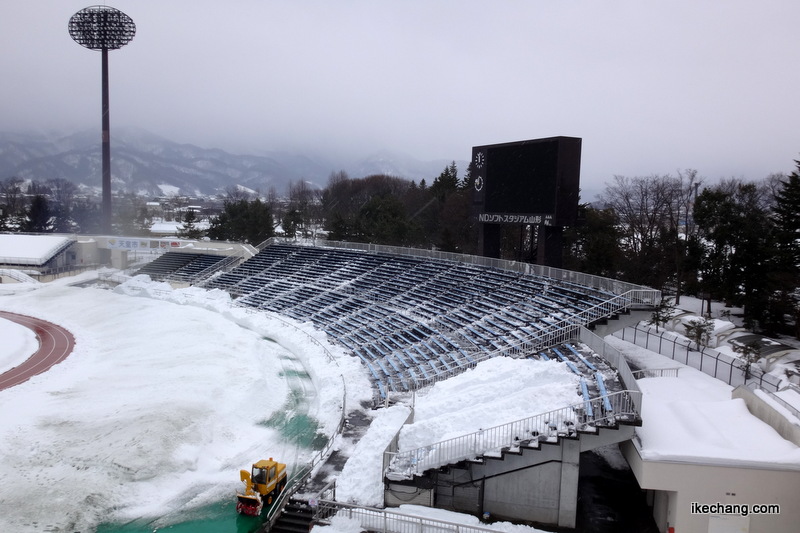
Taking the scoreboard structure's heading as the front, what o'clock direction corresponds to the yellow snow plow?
The yellow snow plow is roughly at 11 o'clock from the scoreboard structure.

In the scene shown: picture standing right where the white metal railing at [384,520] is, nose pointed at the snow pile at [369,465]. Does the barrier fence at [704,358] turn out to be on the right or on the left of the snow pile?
right

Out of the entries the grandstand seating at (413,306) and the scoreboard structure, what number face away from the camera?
0

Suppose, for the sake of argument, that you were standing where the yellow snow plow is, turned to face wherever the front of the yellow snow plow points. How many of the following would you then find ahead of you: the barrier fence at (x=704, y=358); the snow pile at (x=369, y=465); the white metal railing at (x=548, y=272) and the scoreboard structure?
0

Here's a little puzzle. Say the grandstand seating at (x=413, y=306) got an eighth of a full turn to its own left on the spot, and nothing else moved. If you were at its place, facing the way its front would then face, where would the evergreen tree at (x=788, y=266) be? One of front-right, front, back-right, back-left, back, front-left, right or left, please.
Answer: left

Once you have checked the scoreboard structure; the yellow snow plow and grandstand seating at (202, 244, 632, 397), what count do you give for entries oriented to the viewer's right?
0

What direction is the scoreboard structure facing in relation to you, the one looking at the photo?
facing the viewer and to the left of the viewer

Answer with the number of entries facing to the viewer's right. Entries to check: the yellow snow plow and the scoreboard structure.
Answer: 0

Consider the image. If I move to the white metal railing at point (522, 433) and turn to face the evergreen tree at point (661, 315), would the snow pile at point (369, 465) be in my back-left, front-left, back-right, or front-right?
back-left

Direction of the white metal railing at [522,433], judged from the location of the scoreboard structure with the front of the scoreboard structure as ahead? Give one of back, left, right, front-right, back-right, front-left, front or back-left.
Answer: front-left

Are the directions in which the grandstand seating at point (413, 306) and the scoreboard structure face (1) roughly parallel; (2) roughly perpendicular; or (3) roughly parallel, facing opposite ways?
roughly parallel

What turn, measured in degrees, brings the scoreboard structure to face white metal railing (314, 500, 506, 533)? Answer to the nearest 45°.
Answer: approximately 45° to its left

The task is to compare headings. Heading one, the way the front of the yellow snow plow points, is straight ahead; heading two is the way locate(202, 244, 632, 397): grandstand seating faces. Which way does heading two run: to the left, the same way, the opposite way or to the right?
the same way

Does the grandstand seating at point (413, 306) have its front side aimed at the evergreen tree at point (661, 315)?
no

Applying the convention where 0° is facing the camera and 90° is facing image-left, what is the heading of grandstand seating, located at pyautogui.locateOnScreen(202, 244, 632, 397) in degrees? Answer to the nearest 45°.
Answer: approximately 45°

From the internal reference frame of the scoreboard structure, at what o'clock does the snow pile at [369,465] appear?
The snow pile is roughly at 11 o'clock from the scoreboard structure.
